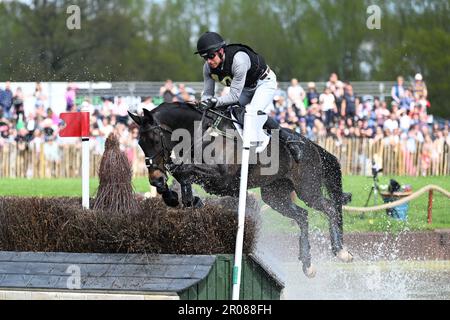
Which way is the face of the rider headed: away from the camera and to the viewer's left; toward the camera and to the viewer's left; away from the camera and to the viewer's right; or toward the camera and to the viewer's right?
toward the camera and to the viewer's left

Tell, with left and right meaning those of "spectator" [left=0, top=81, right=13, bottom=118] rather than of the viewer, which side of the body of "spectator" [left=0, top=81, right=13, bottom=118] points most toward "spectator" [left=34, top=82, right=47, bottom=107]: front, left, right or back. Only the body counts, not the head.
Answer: left

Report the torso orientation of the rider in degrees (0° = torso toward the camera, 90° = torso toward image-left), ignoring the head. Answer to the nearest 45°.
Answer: approximately 45°

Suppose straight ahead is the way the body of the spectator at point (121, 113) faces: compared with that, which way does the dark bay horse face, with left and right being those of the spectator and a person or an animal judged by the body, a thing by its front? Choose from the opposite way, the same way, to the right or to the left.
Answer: to the right

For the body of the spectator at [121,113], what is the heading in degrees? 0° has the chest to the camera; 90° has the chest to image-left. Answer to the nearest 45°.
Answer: approximately 0°

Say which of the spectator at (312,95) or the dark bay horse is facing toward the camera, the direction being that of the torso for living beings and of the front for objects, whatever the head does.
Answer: the spectator

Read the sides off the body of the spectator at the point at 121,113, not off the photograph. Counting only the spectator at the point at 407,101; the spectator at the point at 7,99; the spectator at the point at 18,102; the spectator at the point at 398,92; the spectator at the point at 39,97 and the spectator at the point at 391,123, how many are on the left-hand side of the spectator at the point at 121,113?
3

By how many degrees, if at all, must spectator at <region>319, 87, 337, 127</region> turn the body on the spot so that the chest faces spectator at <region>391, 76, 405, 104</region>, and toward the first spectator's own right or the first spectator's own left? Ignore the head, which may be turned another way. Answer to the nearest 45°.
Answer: approximately 135° to the first spectator's own left

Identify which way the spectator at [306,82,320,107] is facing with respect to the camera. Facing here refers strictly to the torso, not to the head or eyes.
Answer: toward the camera

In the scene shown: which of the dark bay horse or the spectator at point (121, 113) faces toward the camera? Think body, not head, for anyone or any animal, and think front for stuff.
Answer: the spectator

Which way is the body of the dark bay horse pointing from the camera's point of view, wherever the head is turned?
to the viewer's left

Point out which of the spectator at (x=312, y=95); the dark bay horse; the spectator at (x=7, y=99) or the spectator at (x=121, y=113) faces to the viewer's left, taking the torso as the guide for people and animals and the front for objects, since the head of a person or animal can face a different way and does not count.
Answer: the dark bay horse

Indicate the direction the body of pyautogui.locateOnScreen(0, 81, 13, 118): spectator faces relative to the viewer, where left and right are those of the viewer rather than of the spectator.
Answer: facing the viewer

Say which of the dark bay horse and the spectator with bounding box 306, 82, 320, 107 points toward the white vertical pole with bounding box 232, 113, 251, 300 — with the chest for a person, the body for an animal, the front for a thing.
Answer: the spectator
